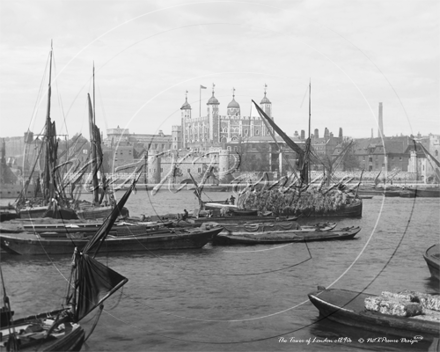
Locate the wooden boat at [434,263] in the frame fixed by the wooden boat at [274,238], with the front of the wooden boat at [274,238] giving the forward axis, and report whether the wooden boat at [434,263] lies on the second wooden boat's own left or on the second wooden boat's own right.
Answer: on the second wooden boat's own right

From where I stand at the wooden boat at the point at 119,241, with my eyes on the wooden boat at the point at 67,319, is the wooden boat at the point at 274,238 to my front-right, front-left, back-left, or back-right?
back-left

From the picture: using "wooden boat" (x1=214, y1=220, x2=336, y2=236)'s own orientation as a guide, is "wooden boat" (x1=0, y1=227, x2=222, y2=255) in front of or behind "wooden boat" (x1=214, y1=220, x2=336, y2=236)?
behind

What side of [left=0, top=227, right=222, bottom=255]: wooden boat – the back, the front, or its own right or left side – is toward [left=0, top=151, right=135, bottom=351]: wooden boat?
right

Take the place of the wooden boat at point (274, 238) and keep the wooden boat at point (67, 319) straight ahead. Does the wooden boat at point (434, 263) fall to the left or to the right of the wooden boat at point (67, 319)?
left

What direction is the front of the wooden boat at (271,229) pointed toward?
to the viewer's right

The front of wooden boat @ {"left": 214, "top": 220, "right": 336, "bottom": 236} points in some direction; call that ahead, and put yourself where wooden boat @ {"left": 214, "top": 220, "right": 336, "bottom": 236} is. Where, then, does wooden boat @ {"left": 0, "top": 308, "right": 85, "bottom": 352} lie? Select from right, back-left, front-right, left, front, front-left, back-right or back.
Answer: right

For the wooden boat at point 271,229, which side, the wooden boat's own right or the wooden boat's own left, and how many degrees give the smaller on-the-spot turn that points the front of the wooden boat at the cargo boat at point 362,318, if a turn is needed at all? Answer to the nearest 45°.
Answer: approximately 90° to the wooden boat's own right

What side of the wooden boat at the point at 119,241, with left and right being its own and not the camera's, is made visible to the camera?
right

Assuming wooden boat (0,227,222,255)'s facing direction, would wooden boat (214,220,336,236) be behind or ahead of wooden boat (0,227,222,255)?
ahead
